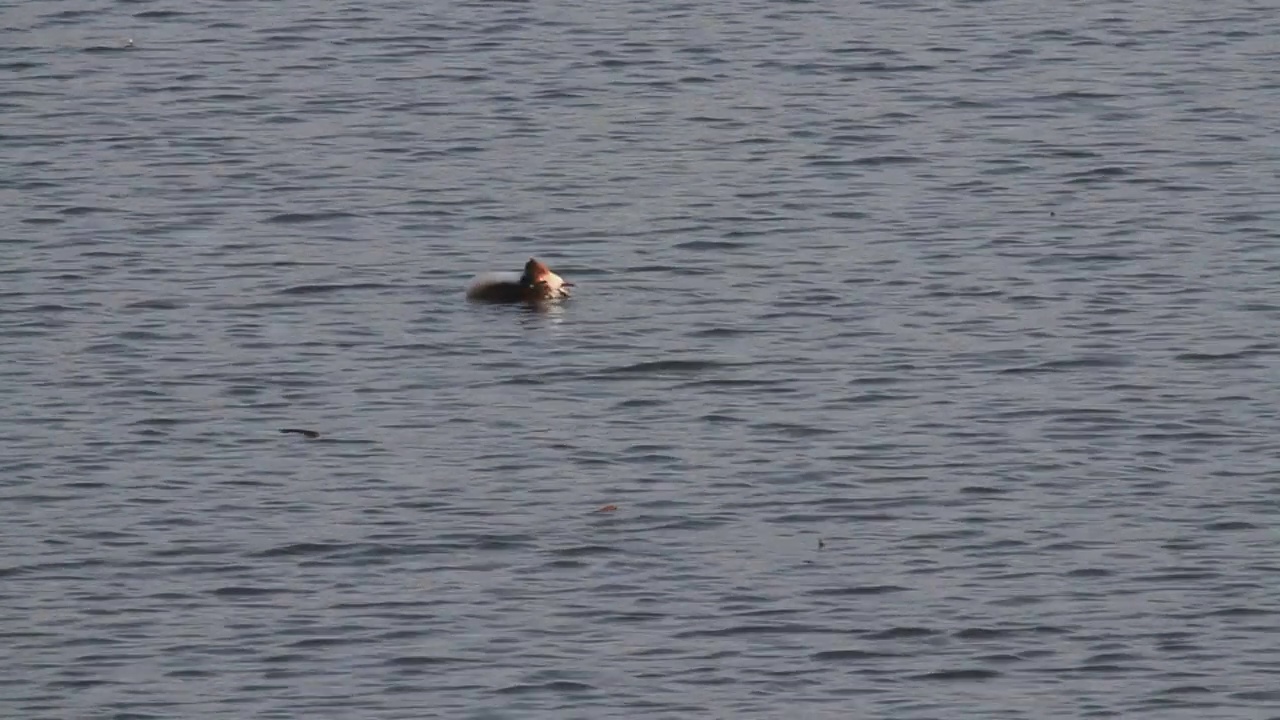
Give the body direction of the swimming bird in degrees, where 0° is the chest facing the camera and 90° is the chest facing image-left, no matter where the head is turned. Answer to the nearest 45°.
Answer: approximately 270°
